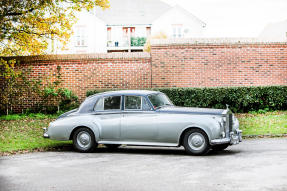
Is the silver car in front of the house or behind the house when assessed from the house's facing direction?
in front

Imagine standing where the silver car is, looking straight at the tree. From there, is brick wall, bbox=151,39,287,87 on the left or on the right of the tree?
right

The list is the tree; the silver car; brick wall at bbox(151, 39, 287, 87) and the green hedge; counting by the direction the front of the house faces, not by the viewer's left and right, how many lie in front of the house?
4

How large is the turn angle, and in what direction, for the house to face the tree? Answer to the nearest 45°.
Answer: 0° — it already faces it

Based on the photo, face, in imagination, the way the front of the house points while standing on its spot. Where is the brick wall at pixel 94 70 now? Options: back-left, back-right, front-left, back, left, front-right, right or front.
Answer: front

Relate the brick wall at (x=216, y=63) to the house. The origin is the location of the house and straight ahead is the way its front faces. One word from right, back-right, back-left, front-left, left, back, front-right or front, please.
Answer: front

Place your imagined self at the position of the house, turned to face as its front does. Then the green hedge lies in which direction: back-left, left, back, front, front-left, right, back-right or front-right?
front

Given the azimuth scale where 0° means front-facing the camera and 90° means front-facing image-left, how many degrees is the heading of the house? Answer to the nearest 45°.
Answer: approximately 0°
